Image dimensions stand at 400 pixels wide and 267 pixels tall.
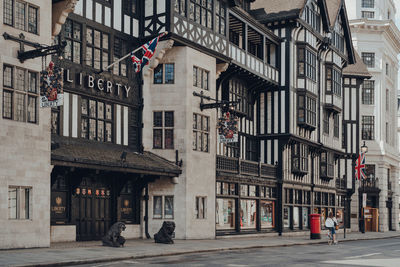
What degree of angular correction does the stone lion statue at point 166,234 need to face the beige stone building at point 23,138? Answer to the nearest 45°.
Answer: approximately 90° to its right

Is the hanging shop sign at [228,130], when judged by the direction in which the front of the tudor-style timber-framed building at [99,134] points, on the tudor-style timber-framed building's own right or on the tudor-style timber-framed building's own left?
on the tudor-style timber-framed building's own left

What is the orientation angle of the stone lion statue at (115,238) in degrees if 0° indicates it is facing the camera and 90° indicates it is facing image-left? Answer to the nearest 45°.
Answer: approximately 315°

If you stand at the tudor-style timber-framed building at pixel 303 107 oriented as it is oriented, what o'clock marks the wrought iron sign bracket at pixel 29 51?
The wrought iron sign bracket is roughly at 2 o'clock from the tudor-style timber-framed building.

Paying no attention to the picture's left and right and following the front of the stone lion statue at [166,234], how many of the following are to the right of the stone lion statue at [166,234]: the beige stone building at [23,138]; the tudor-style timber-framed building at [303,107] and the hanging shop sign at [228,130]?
1

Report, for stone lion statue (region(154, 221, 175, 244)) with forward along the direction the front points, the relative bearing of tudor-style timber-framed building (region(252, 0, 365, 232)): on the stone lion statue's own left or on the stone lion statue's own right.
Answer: on the stone lion statue's own left

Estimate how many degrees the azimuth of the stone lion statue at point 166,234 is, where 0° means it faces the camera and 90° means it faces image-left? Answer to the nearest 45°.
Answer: approximately 315°
